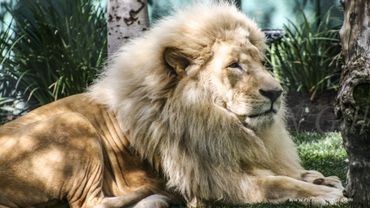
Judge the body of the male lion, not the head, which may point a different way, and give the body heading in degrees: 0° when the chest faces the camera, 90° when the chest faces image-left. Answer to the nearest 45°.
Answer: approximately 270°

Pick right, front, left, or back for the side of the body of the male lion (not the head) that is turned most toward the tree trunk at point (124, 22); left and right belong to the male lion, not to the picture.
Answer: left

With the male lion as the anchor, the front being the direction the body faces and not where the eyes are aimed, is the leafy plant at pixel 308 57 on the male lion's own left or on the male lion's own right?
on the male lion's own left

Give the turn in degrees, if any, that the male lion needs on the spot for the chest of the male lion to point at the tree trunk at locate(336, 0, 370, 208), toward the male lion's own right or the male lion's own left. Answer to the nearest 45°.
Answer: approximately 45° to the male lion's own right

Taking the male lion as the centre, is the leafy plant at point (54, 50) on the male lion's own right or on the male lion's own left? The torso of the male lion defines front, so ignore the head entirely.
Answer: on the male lion's own left
